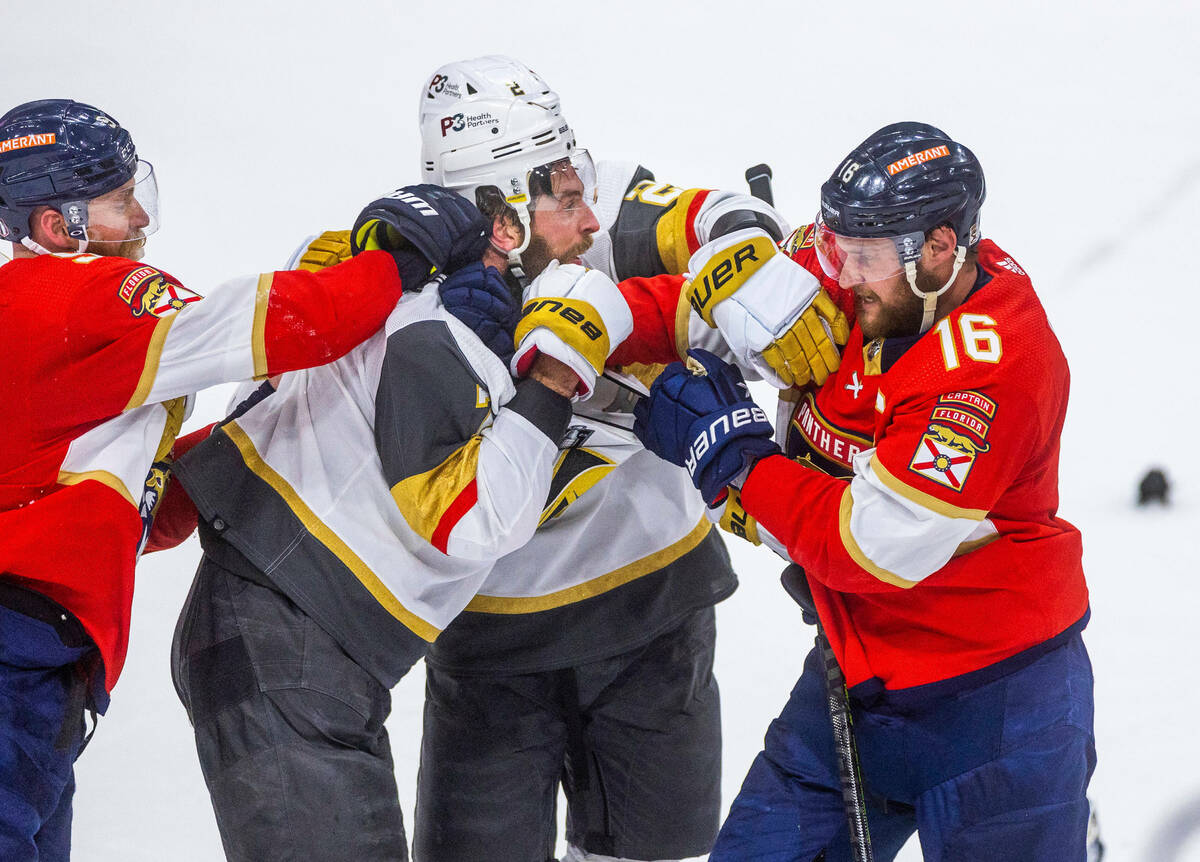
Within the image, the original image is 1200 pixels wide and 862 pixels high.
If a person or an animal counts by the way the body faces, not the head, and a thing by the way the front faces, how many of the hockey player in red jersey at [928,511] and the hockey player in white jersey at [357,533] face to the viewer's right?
1

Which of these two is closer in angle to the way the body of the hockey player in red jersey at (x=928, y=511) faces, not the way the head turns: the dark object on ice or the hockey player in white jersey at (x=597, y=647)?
the hockey player in white jersey

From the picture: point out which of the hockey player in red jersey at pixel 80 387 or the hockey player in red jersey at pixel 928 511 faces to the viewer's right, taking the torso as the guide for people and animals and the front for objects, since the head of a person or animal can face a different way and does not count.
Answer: the hockey player in red jersey at pixel 80 387

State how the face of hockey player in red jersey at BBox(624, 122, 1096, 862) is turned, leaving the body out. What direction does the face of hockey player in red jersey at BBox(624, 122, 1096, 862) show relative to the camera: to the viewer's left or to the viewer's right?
to the viewer's left

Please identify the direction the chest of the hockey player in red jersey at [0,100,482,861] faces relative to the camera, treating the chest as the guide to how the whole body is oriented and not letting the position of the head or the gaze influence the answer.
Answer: to the viewer's right

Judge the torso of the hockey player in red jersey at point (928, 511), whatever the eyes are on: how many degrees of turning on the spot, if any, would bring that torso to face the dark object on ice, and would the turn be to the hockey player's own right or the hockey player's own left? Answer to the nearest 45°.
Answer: approximately 135° to the hockey player's own right

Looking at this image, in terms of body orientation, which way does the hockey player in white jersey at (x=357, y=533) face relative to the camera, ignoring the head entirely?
to the viewer's right

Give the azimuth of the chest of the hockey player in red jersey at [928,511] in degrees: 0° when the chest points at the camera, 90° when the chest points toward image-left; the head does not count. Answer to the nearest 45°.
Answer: approximately 45°

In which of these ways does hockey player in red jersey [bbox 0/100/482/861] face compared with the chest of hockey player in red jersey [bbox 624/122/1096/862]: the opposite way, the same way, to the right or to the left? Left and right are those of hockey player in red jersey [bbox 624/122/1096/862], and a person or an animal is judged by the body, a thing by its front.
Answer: the opposite way

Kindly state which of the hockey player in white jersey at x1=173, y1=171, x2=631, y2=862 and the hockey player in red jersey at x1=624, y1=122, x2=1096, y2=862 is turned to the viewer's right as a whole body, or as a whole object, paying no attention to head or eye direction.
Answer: the hockey player in white jersey

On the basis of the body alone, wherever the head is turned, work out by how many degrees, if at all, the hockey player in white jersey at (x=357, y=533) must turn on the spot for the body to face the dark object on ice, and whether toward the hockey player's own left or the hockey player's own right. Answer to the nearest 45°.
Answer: approximately 45° to the hockey player's own left

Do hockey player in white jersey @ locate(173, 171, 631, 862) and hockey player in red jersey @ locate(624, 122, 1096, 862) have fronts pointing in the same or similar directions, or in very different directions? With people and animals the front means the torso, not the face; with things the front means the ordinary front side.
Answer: very different directions

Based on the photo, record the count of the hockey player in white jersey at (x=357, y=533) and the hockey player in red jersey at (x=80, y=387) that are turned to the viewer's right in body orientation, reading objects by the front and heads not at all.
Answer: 2

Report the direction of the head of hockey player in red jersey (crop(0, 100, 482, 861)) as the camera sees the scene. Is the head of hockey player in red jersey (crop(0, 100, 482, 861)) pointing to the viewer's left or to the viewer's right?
to the viewer's right
